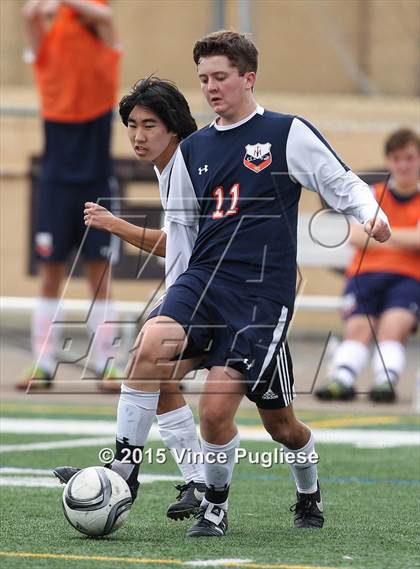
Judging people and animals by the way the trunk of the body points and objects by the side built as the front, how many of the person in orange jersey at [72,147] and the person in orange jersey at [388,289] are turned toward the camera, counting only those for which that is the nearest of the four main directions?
2

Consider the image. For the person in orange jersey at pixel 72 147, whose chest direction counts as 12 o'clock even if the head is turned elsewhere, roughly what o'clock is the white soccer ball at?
The white soccer ball is roughly at 12 o'clock from the person in orange jersey.

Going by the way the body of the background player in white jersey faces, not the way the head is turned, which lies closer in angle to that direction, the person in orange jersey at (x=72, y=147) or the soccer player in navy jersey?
the soccer player in navy jersey

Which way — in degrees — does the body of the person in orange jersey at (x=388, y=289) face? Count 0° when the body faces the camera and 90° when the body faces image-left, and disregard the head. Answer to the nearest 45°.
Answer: approximately 0°

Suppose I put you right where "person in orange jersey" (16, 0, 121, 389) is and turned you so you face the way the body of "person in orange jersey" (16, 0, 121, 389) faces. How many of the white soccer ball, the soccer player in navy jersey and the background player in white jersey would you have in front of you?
3

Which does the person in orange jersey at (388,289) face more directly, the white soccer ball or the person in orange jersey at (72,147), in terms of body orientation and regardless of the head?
the white soccer ball
